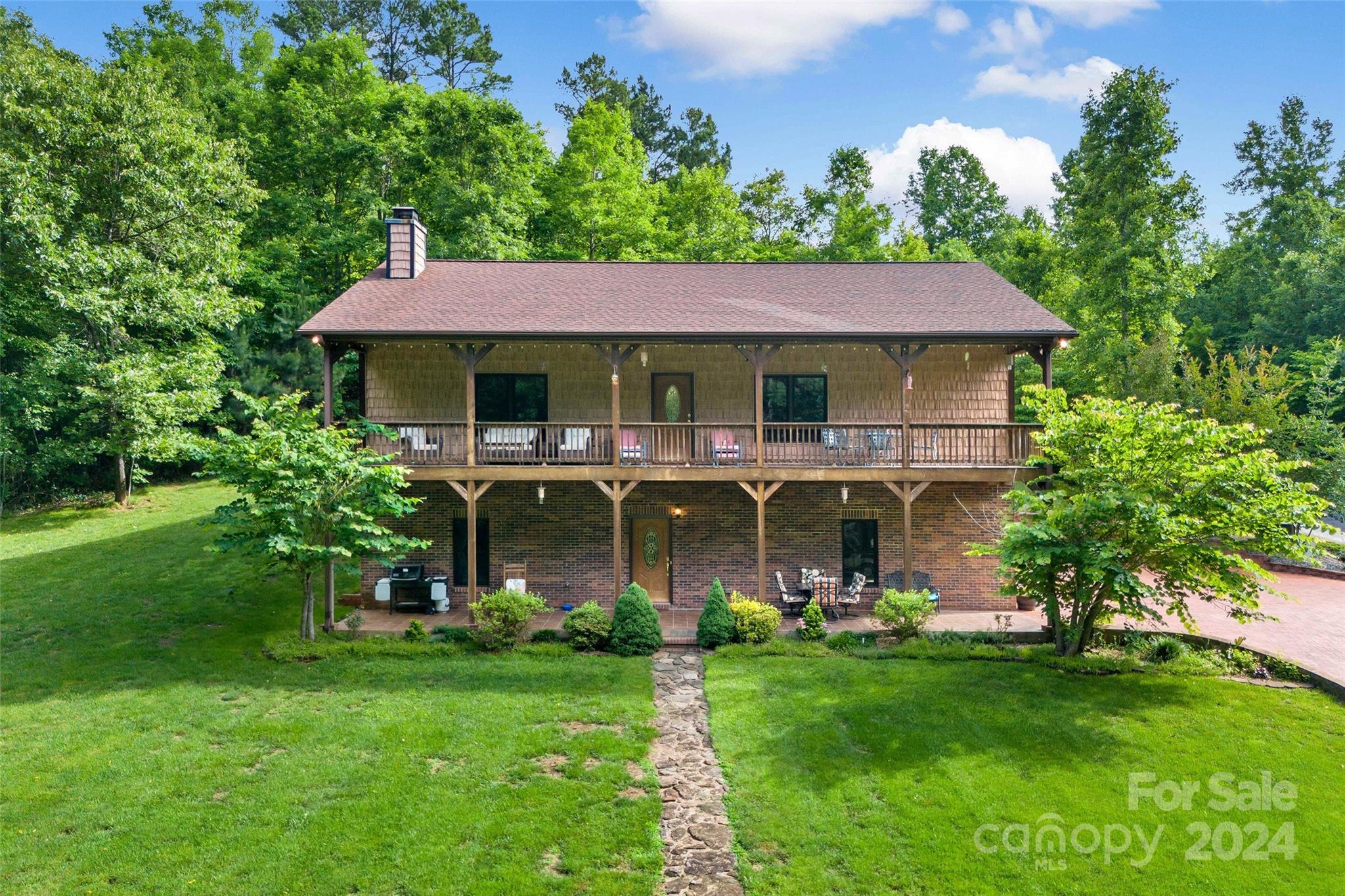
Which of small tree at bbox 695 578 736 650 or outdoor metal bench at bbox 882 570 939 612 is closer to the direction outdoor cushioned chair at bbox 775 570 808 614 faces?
the outdoor metal bench

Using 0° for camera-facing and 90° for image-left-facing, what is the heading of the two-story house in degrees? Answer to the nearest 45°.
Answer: approximately 0°

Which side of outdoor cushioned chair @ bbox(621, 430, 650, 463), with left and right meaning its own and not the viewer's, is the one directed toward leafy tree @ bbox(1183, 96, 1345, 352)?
left

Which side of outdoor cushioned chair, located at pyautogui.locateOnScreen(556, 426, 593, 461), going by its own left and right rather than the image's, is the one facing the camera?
front

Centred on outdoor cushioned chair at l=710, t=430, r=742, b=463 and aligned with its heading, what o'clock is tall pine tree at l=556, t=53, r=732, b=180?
The tall pine tree is roughly at 6 o'clock from the outdoor cushioned chair.

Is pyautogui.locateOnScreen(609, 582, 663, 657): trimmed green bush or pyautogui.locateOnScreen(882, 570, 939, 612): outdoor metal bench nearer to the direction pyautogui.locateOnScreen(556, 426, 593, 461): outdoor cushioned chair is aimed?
the trimmed green bush

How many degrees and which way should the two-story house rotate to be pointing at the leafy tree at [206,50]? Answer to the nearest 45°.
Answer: approximately 135° to its right

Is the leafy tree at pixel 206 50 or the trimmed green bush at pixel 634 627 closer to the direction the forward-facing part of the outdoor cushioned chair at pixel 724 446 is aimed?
the trimmed green bush

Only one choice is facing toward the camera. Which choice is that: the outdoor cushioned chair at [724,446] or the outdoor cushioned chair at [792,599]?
the outdoor cushioned chair at [724,446]

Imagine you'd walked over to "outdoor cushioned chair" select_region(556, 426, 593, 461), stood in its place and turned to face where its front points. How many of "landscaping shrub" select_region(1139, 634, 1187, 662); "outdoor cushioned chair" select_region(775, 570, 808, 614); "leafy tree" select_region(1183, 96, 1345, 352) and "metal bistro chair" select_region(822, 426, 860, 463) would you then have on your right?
0

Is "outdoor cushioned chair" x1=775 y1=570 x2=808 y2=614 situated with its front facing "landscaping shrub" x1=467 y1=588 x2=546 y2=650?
no

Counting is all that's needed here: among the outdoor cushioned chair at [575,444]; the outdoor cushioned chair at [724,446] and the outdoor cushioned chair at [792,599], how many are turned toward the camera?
2

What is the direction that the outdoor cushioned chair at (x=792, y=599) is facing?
to the viewer's right

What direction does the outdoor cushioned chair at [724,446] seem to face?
toward the camera

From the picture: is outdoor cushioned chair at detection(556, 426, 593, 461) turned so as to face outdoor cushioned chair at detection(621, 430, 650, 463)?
no

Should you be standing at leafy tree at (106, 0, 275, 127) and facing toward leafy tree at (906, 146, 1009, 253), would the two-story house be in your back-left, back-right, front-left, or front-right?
front-right

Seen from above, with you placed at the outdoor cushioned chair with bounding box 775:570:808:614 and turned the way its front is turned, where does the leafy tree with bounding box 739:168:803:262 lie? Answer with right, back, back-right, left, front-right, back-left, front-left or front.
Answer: left
